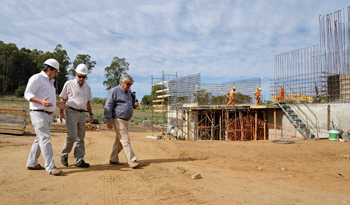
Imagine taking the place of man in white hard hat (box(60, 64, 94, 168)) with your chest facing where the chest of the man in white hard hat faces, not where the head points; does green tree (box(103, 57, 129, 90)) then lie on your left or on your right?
on your left

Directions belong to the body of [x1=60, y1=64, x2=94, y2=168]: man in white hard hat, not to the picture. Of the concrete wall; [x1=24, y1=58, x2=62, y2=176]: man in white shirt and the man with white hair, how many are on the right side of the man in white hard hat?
1

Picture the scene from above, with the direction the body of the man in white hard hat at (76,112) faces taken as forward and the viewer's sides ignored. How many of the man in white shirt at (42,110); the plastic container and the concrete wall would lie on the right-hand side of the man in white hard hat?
1

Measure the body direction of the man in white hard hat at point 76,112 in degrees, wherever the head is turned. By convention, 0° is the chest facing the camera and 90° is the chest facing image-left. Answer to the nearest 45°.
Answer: approximately 315°

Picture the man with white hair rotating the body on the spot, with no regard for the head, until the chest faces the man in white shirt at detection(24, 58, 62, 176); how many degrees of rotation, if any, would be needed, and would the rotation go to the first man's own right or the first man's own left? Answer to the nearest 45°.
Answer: approximately 90° to the first man's own right
